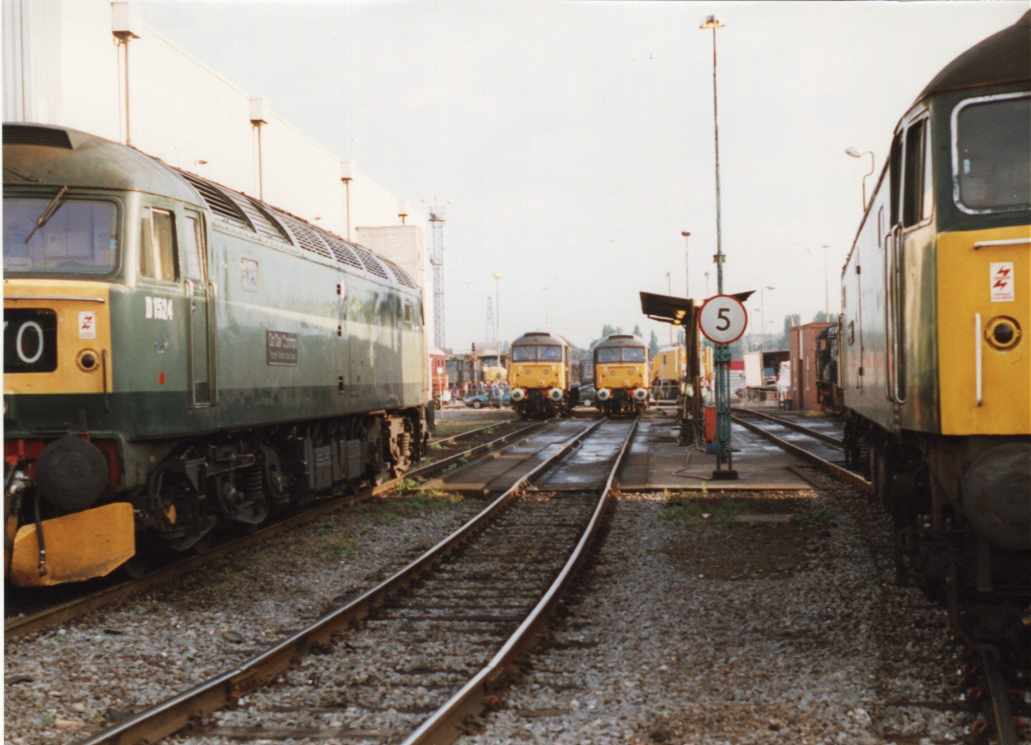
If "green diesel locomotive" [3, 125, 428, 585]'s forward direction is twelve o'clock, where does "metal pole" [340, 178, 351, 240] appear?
The metal pole is roughly at 5 o'clock from the green diesel locomotive.

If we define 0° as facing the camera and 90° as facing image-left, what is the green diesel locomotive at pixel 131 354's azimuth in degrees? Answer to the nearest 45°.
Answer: approximately 45°

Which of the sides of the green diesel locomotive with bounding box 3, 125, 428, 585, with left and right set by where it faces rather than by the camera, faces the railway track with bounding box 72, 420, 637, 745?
left

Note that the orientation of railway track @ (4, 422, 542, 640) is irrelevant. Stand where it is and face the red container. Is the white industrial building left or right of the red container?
left

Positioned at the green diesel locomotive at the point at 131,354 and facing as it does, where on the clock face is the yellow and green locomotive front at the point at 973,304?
The yellow and green locomotive front is roughly at 9 o'clock from the green diesel locomotive.

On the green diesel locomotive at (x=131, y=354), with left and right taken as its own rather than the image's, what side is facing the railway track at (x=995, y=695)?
left

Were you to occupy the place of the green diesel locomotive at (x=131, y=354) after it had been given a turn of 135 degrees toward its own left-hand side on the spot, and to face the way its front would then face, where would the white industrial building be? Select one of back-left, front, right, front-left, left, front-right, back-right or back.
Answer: left

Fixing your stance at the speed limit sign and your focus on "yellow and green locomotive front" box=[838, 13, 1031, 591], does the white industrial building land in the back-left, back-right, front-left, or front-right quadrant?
back-right

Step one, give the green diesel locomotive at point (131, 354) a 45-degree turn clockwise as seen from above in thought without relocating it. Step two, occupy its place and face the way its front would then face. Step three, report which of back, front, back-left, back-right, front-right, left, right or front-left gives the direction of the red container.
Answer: back-right

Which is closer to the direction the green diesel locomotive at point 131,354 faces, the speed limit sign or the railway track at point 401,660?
the railway track
